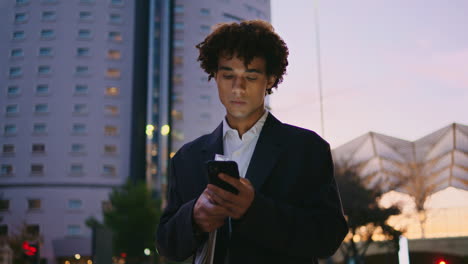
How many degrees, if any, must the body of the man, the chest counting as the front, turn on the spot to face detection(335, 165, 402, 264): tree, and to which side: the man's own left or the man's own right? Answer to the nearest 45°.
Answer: approximately 135° to the man's own right

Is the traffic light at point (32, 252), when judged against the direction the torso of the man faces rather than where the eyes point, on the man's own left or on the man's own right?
on the man's own right

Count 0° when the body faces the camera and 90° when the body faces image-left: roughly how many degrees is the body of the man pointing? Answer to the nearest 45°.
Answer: approximately 45°

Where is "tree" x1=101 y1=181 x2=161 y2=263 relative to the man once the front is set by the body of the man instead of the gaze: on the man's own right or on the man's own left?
on the man's own right
